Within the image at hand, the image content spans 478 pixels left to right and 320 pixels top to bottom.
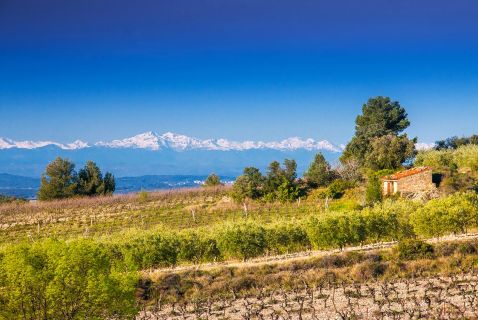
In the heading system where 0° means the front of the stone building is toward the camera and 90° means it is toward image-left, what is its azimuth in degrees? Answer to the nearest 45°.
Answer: approximately 45°

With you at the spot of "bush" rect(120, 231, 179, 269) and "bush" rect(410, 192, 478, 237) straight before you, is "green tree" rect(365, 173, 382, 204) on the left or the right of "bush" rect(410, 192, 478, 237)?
left

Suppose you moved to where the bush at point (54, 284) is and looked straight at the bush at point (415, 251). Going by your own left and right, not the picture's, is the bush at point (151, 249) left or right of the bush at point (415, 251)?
left
